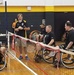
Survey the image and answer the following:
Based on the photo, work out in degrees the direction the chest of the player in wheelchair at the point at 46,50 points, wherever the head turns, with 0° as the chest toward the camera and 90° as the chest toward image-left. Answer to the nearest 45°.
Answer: approximately 45°

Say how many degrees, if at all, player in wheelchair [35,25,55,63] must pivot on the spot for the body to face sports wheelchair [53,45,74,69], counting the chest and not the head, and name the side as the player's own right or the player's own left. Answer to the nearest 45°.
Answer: approximately 90° to the player's own left

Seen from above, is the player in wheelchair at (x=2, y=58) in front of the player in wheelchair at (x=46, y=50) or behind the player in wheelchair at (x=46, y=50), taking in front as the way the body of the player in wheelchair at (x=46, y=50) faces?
in front
